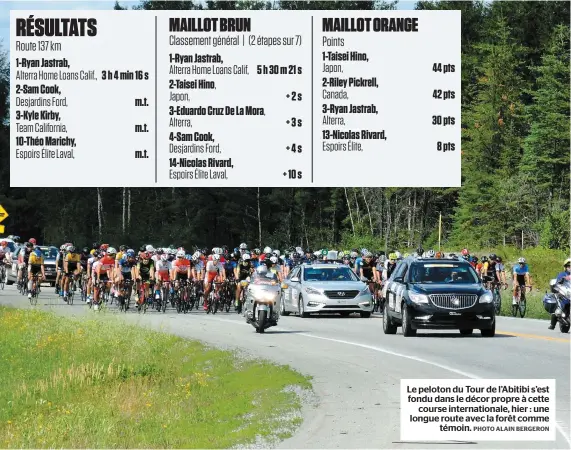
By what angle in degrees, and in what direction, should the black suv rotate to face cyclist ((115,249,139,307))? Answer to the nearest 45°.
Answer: approximately 135° to its right

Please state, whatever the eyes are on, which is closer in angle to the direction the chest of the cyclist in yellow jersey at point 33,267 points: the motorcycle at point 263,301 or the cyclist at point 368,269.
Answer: the motorcycle

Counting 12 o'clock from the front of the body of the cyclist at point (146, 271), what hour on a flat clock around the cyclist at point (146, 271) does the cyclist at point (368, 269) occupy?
the cyclist at point (368, 269) is roughly at 9 o'clock from the cyclist at point (146, 271).

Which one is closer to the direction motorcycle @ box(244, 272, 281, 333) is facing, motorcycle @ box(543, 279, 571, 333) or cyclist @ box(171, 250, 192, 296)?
the motorcycle

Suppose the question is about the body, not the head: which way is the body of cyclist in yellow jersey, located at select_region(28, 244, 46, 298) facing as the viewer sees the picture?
toward the camera

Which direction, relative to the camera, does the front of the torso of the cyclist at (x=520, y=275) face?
toward the camera

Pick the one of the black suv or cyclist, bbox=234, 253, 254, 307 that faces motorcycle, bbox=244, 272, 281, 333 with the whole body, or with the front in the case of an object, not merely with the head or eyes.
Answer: the cyclist

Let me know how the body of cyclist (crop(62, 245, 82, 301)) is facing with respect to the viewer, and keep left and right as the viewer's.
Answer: facing the viewer

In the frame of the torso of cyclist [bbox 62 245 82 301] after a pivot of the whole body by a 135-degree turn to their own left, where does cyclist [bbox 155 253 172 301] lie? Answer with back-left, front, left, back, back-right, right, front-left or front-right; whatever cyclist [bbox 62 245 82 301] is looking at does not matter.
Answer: right

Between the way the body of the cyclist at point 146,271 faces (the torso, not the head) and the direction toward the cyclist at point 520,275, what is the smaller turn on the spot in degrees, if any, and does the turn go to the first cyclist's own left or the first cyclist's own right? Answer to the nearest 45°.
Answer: approximately 45° to the first cyclist's own left

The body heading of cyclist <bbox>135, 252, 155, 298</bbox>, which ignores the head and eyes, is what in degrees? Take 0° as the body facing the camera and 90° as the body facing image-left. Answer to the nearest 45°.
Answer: approximately 0°

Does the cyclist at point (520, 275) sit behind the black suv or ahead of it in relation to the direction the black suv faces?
behind
